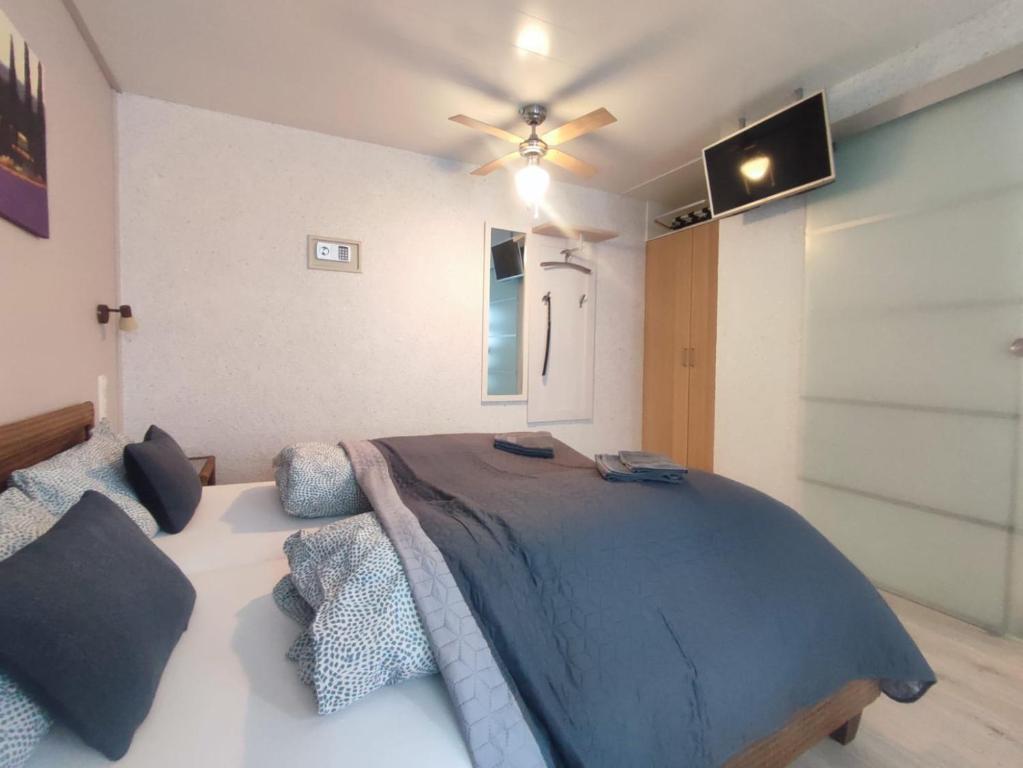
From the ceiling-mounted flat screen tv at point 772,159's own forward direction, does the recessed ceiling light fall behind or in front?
in front

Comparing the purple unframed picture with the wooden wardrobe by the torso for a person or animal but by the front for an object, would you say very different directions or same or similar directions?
very different directions

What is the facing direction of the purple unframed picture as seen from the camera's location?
facing the viewer and to the right of the viewer

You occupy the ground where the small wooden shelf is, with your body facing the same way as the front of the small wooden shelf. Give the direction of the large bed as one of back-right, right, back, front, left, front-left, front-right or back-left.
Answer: front

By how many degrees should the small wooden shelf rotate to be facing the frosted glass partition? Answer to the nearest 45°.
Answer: approximately 45° to its left

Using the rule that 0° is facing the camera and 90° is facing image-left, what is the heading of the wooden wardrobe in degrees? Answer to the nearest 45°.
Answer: approximately 45°

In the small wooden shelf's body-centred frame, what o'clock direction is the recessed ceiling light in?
The recessed ceiling light is roughly at 12 o'clock from the small wooden shelf.

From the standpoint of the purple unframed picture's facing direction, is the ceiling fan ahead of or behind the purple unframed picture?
ahead

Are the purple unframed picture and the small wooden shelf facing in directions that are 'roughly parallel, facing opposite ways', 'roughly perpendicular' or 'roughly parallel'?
roughly perpendicular

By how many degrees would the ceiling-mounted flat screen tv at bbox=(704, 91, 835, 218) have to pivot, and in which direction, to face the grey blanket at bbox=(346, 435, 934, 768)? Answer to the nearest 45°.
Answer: approximately 45° to its left

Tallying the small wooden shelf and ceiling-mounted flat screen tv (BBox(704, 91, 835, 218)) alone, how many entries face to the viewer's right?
0

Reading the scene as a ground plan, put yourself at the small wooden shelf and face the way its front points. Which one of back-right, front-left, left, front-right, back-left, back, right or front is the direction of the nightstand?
front-right

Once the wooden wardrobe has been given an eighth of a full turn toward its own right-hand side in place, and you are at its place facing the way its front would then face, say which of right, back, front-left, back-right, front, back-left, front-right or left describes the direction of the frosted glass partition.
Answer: back-left

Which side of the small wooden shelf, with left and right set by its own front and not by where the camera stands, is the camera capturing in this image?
front

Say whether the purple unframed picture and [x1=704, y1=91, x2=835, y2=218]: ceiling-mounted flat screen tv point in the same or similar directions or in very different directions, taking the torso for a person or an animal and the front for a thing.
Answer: very different directions

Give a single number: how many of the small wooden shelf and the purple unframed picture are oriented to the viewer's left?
0

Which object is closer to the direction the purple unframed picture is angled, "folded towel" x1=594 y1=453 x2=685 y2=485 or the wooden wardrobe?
the folded towel
